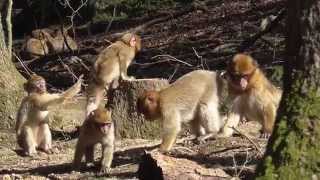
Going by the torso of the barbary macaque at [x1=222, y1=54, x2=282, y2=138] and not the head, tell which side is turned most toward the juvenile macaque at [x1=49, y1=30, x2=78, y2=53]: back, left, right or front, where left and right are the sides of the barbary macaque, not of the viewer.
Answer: right

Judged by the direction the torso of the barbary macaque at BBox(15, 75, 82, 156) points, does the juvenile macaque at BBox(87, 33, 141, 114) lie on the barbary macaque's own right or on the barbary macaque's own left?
on the barbary macaque's own left

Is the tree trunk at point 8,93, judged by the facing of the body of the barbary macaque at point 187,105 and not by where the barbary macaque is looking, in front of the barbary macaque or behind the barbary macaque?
in front

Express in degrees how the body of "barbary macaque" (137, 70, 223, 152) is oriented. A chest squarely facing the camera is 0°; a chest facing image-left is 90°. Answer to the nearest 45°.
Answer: approximately 90°

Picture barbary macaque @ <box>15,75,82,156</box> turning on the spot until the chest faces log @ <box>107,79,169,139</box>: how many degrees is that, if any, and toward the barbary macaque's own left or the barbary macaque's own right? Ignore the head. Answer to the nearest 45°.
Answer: approximately 45° to the barbary macaque's own left
